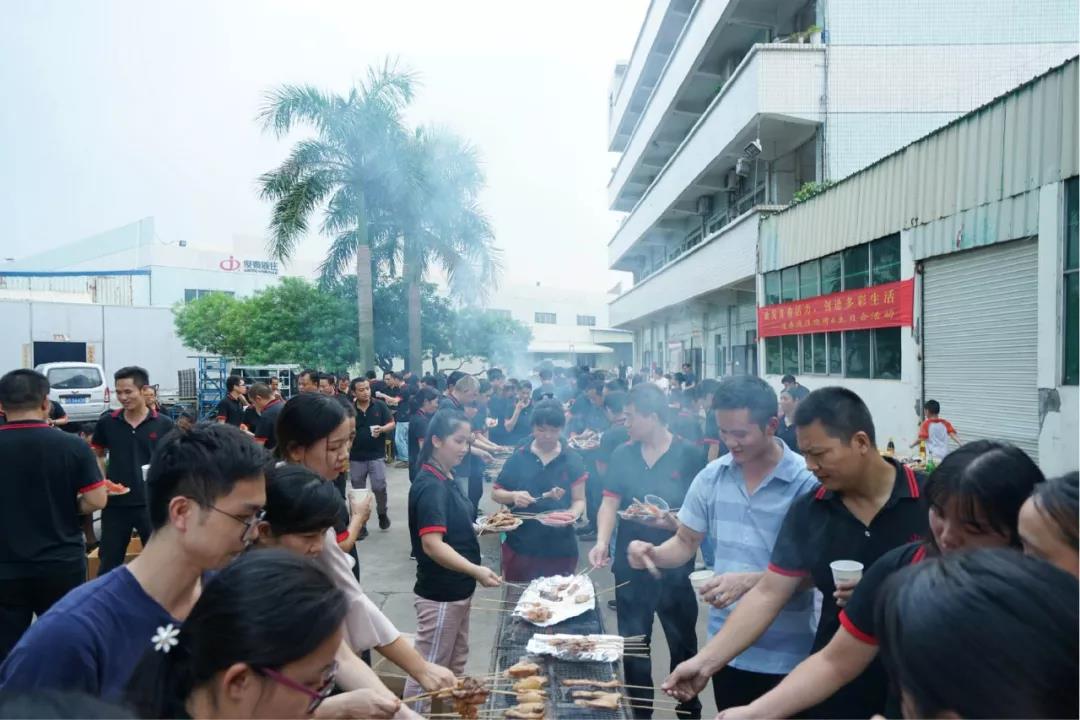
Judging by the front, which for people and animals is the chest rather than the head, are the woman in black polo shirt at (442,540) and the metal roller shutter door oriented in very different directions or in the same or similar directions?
very different directions

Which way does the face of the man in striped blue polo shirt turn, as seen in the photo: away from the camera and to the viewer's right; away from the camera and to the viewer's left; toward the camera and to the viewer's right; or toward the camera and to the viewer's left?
toward the camera and to the viewer's left

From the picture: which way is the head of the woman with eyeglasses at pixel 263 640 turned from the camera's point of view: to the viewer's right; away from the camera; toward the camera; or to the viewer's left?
to the viewer's right

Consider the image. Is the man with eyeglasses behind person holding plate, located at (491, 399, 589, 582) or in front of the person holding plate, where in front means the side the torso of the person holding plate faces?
in front

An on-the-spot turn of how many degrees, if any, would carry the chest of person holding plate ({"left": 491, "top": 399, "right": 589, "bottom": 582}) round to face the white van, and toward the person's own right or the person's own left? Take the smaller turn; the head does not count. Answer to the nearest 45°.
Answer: approximately 135° to the person's own right

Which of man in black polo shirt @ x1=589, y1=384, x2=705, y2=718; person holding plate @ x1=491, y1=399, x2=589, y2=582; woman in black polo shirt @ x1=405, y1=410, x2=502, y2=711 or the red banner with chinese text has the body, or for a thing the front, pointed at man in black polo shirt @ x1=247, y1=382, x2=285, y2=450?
the red banner with chinese text

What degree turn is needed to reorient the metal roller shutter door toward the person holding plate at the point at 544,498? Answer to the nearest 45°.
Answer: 0° — it already faces them

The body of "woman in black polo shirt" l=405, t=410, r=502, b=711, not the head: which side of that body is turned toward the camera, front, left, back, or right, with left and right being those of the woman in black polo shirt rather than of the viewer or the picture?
right

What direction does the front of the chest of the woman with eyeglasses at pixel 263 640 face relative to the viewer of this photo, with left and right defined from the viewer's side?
facing to the right of the viewer

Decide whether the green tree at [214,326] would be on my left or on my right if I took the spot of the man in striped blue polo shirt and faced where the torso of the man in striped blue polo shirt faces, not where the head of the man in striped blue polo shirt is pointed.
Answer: on my right

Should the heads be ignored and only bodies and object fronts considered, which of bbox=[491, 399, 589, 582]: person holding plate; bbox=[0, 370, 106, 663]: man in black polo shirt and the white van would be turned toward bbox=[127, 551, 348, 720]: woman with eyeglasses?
the person holding plate
